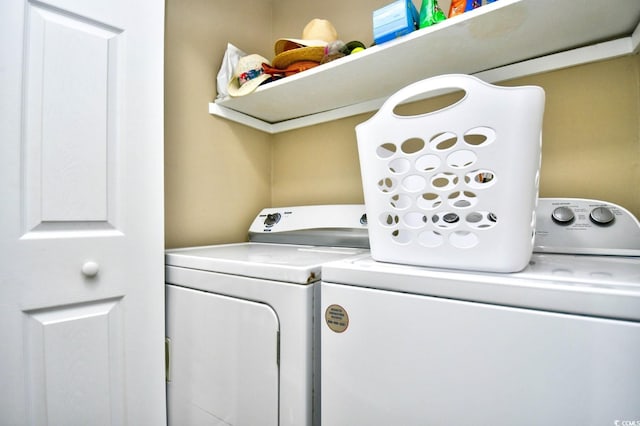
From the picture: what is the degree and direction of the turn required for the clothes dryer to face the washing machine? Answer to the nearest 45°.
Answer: approximately 90° to its left

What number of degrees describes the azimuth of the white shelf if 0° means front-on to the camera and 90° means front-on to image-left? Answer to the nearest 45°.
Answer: approximately 45°

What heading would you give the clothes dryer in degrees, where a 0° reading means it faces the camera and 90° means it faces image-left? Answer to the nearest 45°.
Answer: approximately 45°
